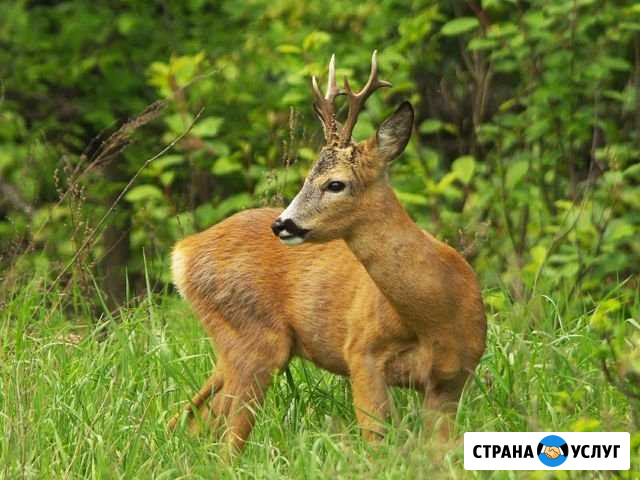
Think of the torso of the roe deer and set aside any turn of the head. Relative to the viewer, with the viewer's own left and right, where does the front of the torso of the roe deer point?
facing to the right of the viewer
